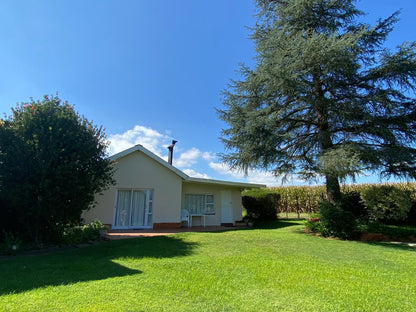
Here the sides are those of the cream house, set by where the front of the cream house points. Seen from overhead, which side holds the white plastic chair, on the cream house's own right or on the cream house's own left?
on the cream house's own left

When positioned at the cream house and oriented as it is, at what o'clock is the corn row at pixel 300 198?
The corn row is roughly at 8 o'clock from the cream house.

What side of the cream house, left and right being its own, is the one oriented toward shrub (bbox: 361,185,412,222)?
left

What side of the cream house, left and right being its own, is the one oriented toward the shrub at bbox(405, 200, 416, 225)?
left

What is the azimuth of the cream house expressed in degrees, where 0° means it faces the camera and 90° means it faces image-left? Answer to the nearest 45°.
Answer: approximately 0°

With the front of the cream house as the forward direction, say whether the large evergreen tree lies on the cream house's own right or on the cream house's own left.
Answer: on the cream house's own left

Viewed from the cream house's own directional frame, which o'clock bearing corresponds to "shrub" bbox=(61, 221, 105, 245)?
The shrub is roughly at 1 o'clock from the cream house.

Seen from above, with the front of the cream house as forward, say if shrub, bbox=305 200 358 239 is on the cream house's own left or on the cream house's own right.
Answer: on the cream house's own left

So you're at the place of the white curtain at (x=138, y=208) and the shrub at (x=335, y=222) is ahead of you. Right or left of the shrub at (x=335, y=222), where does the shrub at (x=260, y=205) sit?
left

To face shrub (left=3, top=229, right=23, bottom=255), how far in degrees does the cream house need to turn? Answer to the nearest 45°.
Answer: approximately 45° to its right
